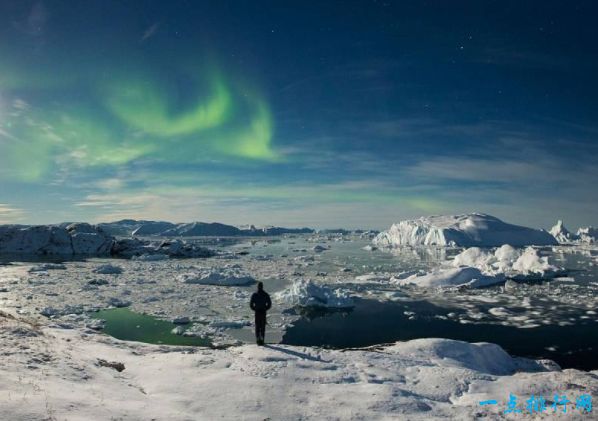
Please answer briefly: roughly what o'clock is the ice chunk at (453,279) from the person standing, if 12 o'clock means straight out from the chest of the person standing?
The ice chunk is roughly at 1 o'clock from the person standing.

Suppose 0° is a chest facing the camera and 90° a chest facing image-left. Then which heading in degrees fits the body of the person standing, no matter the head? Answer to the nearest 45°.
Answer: approximately 180°

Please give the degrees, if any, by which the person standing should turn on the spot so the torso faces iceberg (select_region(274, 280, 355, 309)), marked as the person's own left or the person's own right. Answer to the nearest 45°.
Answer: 0° — they already face it
